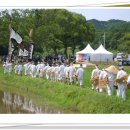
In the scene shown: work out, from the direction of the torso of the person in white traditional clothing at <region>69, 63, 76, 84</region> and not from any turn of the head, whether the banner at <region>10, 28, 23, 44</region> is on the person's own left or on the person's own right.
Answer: on the person's own left

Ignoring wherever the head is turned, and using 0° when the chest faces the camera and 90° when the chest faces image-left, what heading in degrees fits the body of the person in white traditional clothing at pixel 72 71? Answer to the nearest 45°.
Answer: approximately 135°

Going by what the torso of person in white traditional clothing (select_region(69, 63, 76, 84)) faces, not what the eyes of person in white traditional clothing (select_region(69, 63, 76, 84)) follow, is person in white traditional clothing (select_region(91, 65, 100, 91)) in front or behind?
behind
